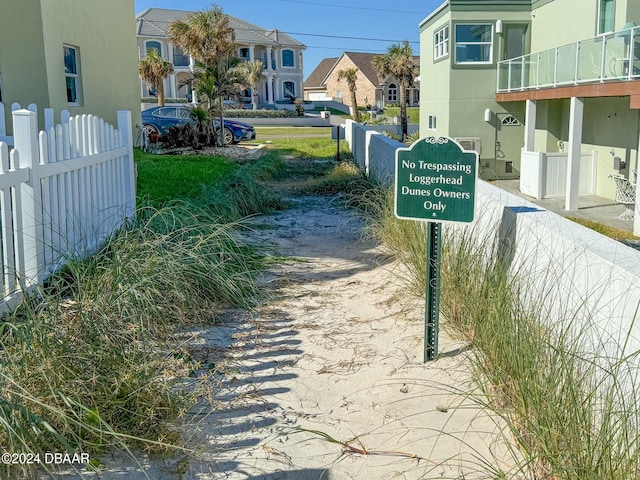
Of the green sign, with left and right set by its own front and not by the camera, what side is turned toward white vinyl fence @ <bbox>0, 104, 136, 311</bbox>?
right

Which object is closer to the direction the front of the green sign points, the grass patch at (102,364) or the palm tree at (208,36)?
the grass patch

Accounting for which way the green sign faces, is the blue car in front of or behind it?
behind

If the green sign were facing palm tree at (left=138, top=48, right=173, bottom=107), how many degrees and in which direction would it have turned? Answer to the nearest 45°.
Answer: approximately 135° to its right

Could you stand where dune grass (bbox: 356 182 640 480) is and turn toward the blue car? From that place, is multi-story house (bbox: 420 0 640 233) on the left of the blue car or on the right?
right

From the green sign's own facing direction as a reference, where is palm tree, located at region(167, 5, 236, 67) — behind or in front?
behind

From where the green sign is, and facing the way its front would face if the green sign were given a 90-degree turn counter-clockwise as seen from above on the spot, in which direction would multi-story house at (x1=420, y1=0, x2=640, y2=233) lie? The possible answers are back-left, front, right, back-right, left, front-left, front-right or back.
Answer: left

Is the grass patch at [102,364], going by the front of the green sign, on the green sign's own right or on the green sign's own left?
on the green sign's own right

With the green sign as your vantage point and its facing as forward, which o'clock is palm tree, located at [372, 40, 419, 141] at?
The palm tree is roughly at 6 o'clock from the green sign.

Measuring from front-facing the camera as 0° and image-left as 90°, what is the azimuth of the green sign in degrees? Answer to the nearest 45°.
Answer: approximately 0°
